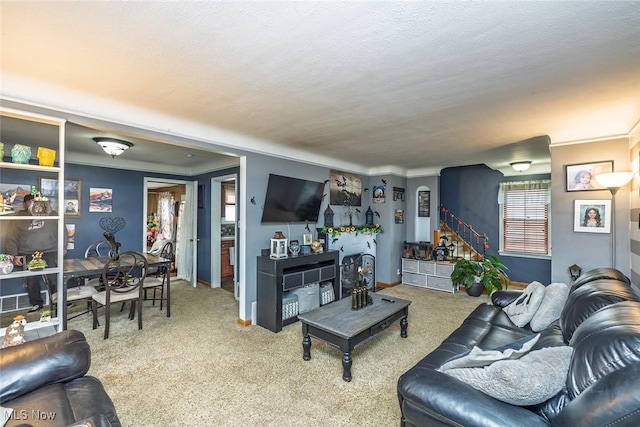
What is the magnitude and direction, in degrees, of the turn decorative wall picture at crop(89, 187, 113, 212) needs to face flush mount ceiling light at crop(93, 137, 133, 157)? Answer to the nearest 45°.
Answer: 0° — it already faces it

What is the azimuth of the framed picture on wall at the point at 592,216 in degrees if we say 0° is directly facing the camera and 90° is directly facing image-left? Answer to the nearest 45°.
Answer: approximately 0°

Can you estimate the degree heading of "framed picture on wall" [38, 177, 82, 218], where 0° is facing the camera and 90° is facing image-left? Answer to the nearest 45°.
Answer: approximately 0°

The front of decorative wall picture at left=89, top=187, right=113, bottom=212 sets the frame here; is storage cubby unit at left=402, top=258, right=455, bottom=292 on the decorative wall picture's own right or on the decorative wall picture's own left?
on the decorative wall picture's own left

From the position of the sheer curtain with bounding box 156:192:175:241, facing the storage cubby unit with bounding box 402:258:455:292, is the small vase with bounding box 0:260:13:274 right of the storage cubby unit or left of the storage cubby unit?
right
